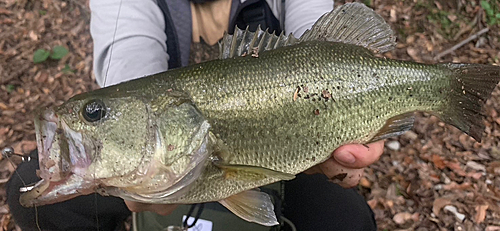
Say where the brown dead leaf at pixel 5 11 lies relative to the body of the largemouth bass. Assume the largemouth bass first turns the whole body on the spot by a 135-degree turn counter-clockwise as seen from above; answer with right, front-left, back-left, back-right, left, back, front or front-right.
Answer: back

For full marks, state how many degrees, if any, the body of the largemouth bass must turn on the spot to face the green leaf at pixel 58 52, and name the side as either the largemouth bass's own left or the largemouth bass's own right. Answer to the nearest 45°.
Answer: approximately 45° to the largemouth bass's own right

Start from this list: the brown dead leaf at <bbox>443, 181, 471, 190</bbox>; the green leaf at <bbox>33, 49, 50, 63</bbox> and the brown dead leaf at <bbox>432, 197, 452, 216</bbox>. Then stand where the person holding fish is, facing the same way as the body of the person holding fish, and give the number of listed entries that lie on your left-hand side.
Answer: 2

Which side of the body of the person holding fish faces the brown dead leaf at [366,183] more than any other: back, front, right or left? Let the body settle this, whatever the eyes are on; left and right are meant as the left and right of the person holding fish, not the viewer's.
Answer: left

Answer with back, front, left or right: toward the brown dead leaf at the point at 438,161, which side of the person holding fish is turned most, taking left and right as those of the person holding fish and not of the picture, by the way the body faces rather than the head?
left

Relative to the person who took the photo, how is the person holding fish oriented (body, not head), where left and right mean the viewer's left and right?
facing the viewer

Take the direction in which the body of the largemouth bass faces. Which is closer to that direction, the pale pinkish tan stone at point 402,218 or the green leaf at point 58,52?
the green leaf

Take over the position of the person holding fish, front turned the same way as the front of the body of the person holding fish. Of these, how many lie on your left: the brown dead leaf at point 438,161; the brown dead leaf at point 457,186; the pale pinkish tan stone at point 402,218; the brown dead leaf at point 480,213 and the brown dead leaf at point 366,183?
5

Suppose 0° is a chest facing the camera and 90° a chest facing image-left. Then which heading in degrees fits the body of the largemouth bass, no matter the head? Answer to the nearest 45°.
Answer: approximately 90°

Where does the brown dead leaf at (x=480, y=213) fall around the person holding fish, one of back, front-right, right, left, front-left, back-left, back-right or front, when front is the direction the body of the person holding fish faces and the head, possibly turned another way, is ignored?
left

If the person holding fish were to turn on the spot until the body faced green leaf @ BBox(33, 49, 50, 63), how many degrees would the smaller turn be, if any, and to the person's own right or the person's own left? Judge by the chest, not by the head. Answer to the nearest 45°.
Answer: approximately 135° to the person's own right

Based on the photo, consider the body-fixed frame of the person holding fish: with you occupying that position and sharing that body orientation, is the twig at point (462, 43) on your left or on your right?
on your left
